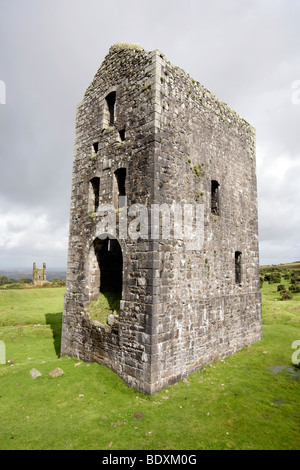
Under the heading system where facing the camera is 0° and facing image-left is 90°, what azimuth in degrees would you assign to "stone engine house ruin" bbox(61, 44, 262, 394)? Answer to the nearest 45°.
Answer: approximately 45°

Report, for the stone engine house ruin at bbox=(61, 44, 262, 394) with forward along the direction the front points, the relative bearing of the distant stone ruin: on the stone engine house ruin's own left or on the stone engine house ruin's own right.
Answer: on the stone engine house ruin's own right
